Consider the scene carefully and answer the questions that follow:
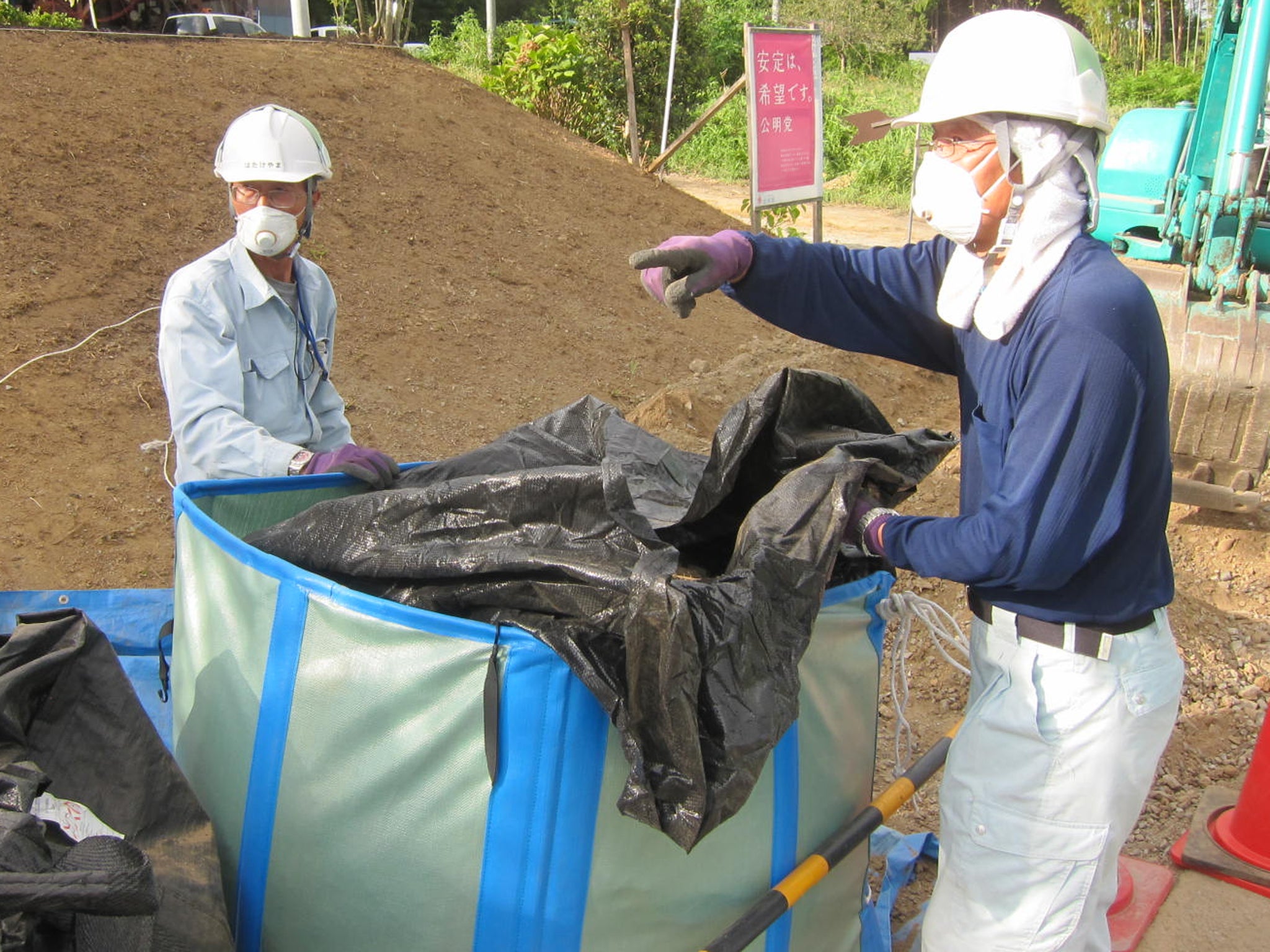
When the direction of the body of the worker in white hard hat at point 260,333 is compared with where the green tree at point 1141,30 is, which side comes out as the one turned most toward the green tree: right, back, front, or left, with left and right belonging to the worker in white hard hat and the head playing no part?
left

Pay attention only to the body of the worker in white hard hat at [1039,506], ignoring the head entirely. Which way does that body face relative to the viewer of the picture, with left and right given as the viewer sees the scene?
facing to the left of the viewer

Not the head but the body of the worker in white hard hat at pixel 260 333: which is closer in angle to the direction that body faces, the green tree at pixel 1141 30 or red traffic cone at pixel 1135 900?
the red traffic cone

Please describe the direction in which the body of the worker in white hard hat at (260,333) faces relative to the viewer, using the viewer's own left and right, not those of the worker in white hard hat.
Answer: facing the viewer and to the right of the viewer

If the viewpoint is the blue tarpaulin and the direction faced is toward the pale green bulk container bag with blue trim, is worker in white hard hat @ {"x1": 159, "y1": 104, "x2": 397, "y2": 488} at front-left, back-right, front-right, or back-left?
front-left

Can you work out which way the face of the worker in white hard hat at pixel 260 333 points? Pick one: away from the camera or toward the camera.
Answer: toward the camera

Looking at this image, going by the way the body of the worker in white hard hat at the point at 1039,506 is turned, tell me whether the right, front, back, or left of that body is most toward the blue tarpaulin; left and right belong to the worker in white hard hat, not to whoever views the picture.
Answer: front

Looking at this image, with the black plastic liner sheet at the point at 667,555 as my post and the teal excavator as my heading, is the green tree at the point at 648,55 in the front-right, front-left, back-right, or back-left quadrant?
front-left

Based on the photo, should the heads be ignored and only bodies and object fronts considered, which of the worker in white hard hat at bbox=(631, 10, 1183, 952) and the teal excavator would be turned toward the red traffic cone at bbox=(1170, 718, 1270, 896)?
the teal excavator

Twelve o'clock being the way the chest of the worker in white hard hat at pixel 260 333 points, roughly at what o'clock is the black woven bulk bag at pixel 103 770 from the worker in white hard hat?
The black woven bulk bag is roughly at 2 o'clock from the worker in white hard hat.

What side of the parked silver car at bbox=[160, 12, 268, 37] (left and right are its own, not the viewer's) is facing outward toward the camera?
right

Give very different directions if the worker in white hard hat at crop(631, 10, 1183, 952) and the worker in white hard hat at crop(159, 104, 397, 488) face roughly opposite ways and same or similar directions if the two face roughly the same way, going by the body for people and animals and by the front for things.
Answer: very different directions

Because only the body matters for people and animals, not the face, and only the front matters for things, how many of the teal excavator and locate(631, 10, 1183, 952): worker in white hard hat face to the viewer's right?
0

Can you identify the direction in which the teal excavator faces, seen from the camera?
facing the viewer

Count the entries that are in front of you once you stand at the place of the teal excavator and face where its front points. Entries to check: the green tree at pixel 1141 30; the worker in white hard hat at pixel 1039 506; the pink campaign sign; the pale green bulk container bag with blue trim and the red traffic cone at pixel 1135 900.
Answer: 3
